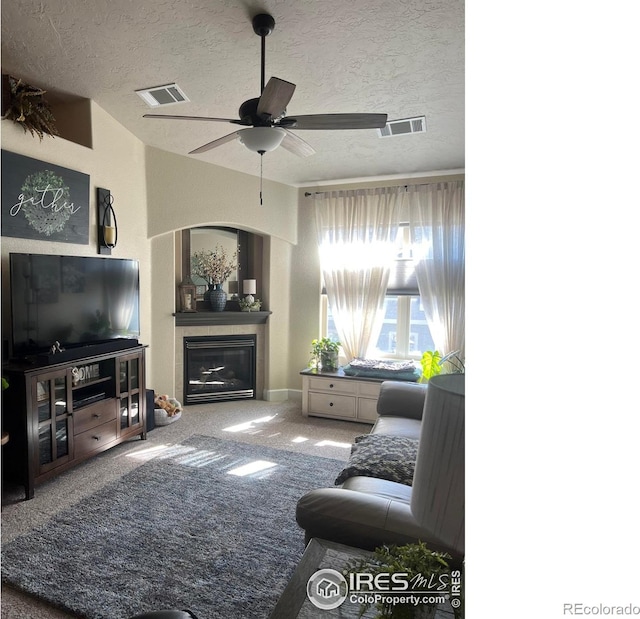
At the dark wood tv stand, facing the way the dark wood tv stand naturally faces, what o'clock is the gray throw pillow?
The gray throw pillow is roughly at 12 o'clock from the dark wood tv stand.

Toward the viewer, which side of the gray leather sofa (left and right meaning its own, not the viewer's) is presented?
left

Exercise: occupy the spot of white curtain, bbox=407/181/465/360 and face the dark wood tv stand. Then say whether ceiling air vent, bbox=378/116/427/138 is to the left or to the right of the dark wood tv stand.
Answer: left

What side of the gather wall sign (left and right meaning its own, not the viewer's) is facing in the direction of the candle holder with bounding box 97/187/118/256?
left

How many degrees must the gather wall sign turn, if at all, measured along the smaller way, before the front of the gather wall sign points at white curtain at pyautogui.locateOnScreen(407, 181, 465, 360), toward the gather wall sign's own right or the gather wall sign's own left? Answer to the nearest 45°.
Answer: approximately 45° to the gather wall sign's own left

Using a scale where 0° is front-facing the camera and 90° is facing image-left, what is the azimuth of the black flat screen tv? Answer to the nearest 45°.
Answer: approximately 315°

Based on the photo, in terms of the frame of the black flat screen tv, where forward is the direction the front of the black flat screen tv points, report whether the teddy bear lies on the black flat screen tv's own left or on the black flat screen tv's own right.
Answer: on the black flat screen tv's own left
